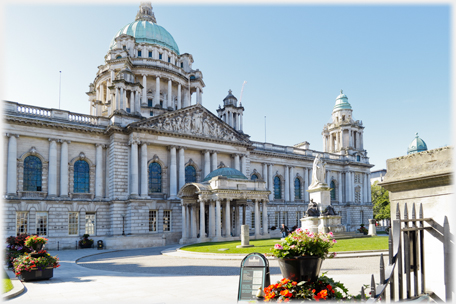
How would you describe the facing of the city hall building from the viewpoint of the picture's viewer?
facing the viewer and to the right of the viewer

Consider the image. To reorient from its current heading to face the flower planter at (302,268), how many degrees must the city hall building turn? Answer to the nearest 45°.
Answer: approximately 45° to its right

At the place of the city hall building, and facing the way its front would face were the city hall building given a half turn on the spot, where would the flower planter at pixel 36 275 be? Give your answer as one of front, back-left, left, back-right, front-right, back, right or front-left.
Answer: back-left
